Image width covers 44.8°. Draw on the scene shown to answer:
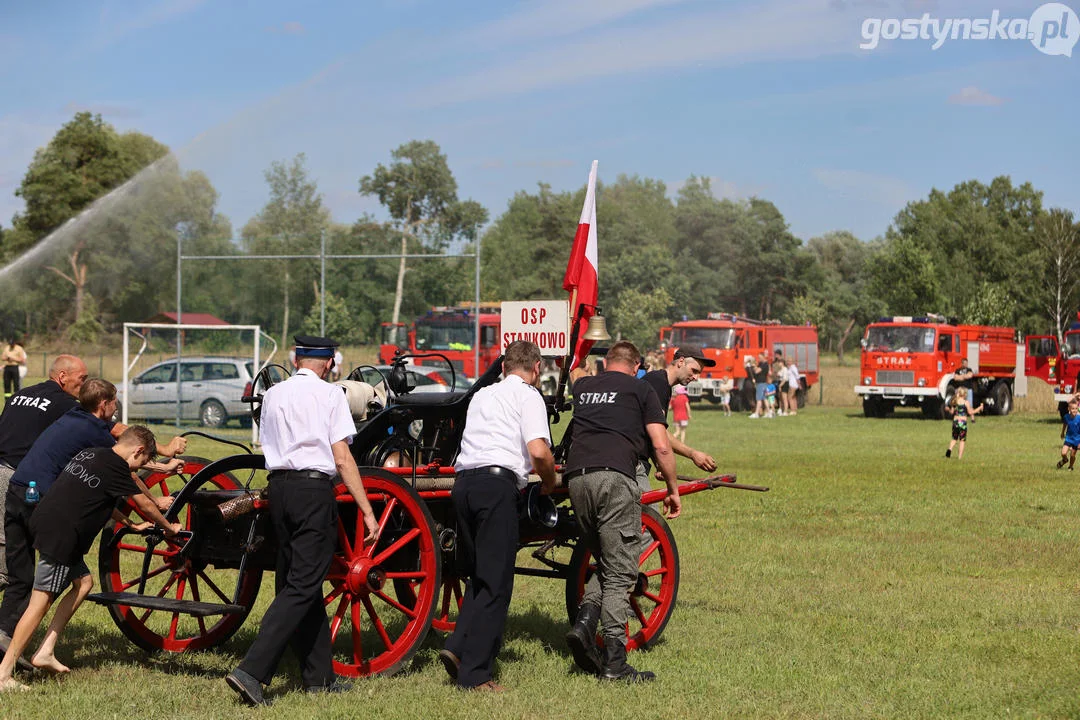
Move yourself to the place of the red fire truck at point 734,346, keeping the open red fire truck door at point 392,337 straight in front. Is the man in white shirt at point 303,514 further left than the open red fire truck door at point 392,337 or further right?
left

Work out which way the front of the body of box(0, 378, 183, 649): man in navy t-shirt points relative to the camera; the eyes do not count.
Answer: to the viewer's right

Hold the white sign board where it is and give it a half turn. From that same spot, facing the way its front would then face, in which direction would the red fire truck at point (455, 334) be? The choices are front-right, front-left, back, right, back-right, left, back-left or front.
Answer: front

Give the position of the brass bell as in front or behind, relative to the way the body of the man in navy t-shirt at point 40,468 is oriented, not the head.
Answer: in front

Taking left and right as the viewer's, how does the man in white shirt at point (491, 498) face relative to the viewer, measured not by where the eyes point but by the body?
facing away from the viewer and to the right of the viewer

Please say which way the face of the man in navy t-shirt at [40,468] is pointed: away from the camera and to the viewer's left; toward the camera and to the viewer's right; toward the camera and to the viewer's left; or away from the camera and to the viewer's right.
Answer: away from the camera and to the viewer's right
